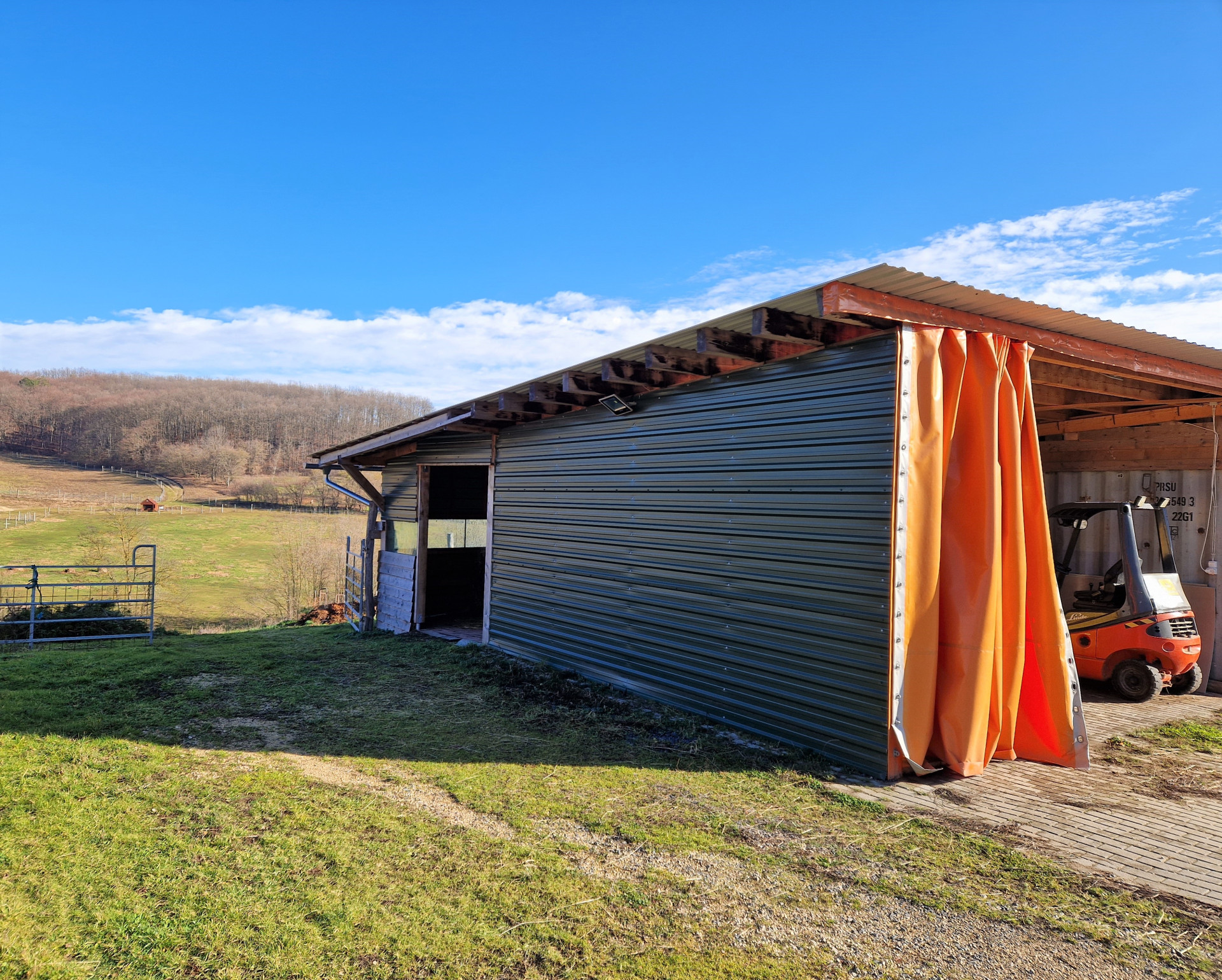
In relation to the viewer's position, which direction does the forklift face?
facing away from the viewer and to the left of the viewer

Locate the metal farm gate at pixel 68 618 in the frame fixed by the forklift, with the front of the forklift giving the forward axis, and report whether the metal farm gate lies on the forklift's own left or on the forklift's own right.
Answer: on the forklift's own left

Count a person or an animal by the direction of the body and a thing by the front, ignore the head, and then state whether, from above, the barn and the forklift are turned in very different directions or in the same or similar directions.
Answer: very different directions

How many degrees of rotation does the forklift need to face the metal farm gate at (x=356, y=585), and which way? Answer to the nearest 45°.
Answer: approximately 45° to its left
